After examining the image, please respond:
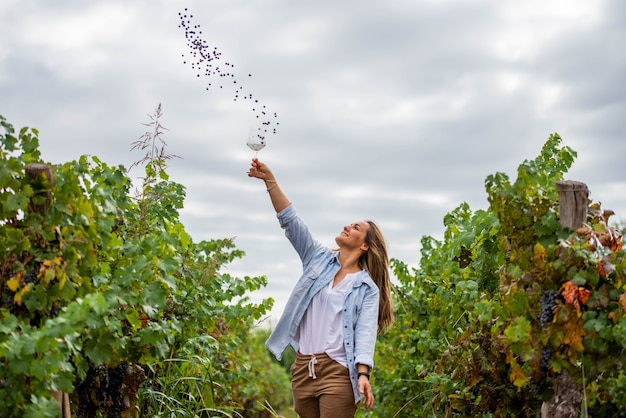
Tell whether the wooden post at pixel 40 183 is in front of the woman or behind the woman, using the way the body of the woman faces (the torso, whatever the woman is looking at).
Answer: in front

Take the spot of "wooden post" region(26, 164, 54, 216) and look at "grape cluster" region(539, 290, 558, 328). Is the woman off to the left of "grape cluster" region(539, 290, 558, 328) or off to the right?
left

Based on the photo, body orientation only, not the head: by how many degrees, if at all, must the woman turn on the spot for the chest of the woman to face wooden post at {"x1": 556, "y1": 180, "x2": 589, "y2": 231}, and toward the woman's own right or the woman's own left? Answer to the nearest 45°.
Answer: approximately 90° to the woman's own left

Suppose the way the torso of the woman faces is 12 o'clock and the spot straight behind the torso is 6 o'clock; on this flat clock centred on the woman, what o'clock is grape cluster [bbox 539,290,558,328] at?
The grape cluster is roughly at 9 o'clock from the woman.

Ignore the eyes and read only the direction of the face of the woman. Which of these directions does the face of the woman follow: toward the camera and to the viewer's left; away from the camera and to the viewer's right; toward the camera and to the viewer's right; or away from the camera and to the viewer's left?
toward the camera and to the viewer's left

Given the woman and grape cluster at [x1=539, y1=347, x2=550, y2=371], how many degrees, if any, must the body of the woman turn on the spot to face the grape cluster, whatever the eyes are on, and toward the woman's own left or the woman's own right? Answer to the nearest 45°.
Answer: approximately 90° to the woman's own left
